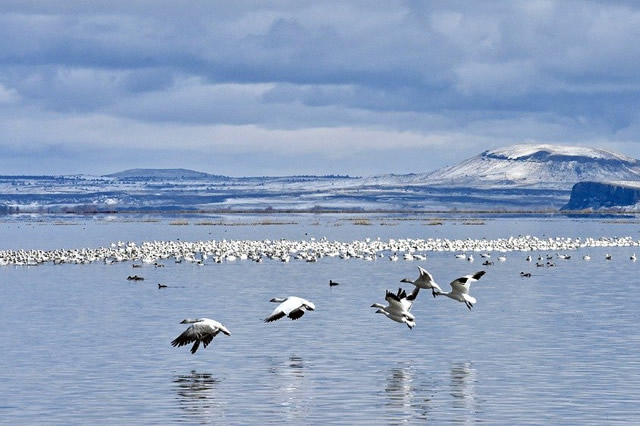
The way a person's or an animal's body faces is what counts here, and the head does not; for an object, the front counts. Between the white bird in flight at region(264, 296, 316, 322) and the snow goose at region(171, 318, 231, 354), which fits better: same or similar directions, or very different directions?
same or similar directions

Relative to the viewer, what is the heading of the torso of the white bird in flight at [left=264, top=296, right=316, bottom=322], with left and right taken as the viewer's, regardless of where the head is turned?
facing to the left of the viewer

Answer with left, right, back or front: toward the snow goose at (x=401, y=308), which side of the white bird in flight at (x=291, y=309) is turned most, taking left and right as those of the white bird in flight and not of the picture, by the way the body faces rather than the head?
back

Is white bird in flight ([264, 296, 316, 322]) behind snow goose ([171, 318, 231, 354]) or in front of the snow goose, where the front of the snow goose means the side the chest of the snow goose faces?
behind

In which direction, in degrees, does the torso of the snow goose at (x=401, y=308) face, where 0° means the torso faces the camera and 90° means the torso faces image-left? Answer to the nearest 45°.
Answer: approximately 90°

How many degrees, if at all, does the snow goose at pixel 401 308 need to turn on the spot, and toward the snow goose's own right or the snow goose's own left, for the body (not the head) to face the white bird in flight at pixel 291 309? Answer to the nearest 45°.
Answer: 0° — it already faces it

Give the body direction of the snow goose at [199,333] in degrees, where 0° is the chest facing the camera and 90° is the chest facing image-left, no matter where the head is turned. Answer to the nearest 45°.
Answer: approximately 90°

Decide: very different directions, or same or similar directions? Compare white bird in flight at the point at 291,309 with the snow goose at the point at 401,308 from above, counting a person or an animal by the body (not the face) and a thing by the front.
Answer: same or similar directions
